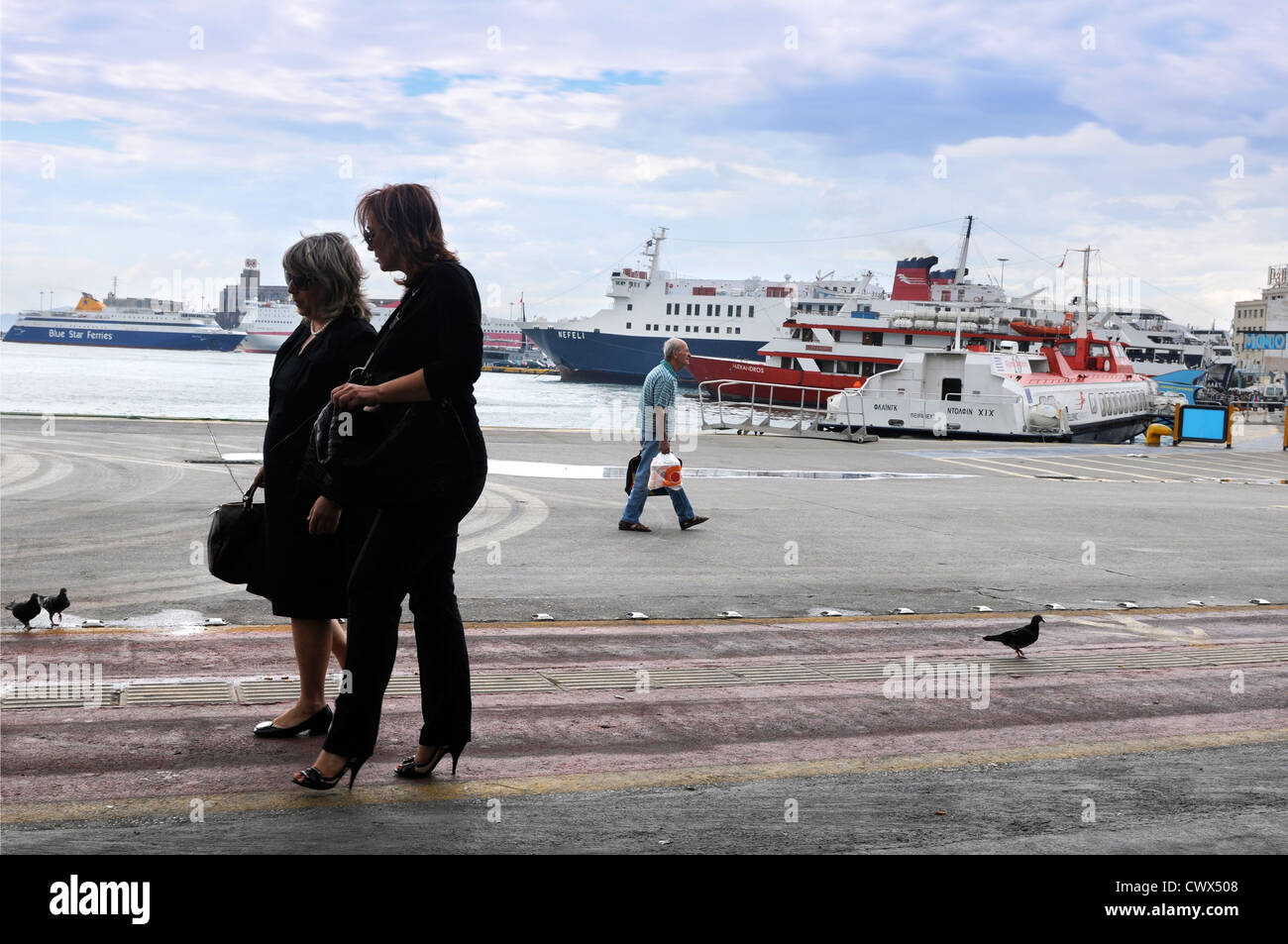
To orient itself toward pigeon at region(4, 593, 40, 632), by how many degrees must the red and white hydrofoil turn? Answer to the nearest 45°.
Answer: approximately 135° to its right

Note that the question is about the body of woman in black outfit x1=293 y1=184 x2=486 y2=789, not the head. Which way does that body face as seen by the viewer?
to the viewer's left

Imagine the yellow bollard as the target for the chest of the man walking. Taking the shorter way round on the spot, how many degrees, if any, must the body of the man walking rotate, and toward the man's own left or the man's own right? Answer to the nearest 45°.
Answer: approximately 45° to the man's own left

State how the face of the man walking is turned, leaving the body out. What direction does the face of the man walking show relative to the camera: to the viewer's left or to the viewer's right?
to the viewer's right

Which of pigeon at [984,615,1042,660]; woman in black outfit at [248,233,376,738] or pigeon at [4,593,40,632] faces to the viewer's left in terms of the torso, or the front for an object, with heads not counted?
the woman in black outfit

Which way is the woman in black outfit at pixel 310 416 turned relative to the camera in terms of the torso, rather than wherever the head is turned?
to the viewer's left

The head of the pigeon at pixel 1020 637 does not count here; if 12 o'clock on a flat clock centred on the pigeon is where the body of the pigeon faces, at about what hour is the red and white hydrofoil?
The red and white hydrofoil is roughly at 9 o'clock from the pigeon.

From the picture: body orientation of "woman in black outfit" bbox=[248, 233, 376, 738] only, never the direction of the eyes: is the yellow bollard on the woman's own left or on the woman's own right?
on the woman's own right

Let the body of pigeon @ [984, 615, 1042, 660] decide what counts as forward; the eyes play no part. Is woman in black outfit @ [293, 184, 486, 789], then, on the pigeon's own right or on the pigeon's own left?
on the pigeon's own right

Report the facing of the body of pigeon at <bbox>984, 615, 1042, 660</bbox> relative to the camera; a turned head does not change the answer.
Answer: to the viewer's right

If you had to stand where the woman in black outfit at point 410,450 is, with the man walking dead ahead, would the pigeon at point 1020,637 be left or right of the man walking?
right

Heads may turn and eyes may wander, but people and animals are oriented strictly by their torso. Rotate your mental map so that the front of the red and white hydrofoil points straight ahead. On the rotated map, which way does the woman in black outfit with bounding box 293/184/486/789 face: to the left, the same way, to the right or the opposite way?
the opposite way

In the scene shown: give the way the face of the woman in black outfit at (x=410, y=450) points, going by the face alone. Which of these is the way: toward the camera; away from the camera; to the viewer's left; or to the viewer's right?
to the viewer's left

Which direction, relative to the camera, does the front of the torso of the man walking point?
to the viewer's right
